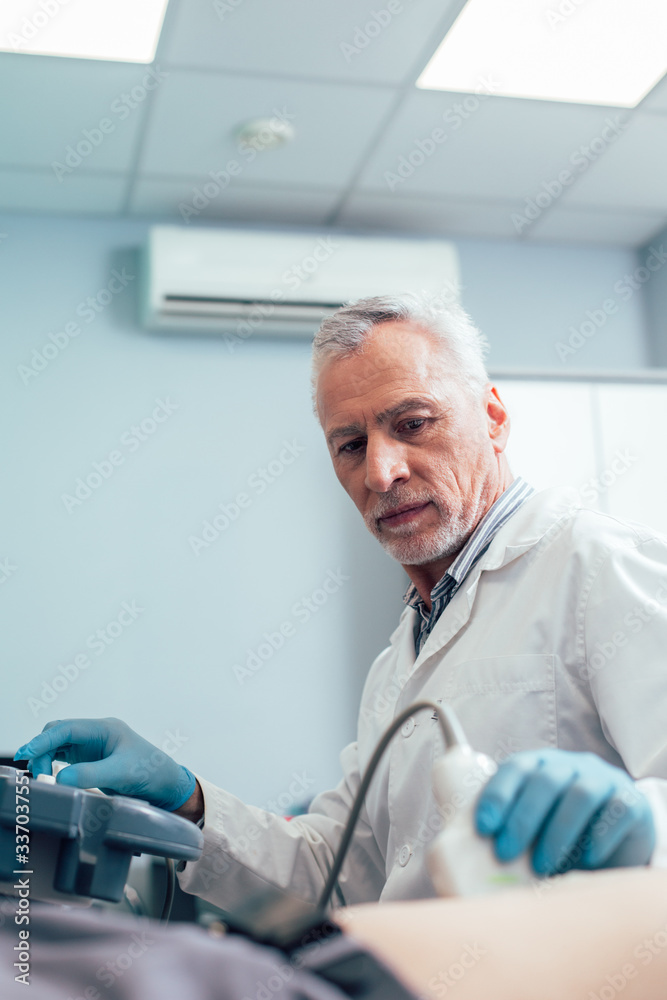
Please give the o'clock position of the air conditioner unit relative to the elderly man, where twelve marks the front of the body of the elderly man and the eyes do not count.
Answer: The air conditioner unit is roughly at 4 o'clock from the elderly man.

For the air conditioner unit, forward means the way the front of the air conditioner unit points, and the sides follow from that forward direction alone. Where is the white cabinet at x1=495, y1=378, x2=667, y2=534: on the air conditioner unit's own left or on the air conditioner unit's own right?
on the air conditioner unit's own left

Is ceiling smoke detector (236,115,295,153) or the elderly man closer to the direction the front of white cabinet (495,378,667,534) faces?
the elderly man

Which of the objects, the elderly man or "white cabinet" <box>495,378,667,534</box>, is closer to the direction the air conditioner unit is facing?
the elderly man

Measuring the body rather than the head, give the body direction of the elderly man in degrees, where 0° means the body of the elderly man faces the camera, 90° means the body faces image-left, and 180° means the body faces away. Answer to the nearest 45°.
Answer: approximately 45°

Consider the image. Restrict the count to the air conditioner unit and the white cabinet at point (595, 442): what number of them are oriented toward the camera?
2

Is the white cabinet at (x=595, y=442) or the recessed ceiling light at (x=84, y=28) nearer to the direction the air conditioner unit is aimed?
the recessed ceiling light

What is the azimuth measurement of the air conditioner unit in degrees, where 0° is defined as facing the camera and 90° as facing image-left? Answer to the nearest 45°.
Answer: approximately 0°
